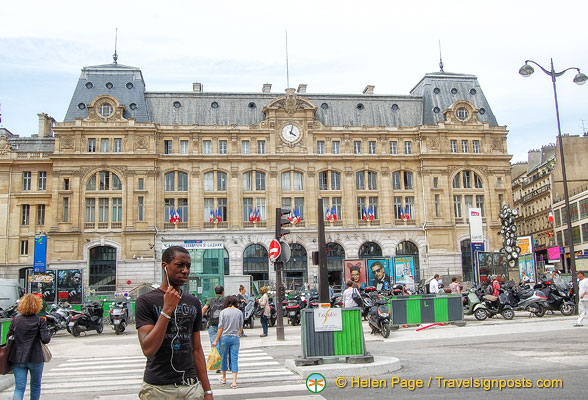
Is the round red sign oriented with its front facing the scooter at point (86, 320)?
no

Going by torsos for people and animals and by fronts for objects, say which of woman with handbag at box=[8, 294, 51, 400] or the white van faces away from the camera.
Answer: the woman with handbag

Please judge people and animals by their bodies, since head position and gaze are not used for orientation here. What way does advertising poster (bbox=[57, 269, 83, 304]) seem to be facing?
toward the camera

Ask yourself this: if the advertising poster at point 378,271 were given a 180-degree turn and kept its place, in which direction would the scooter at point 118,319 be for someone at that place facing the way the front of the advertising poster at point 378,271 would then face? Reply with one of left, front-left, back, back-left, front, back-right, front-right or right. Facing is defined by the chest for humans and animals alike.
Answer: back-left

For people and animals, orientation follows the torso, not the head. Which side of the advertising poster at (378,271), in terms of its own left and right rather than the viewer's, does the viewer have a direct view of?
front

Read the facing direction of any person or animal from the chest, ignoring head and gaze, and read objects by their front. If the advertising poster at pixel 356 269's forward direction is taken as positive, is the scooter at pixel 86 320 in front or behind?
in front

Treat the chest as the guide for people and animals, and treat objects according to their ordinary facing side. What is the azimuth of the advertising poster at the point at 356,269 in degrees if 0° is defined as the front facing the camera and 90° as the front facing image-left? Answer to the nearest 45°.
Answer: approximately 0°

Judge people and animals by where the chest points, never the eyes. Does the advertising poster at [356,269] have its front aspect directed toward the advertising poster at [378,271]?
no

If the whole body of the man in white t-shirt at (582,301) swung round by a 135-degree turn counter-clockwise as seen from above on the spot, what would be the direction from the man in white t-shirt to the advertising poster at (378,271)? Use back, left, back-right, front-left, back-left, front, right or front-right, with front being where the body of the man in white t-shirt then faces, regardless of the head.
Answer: back

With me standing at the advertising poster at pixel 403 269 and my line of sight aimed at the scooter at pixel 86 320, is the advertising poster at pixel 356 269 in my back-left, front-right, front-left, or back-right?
front-right

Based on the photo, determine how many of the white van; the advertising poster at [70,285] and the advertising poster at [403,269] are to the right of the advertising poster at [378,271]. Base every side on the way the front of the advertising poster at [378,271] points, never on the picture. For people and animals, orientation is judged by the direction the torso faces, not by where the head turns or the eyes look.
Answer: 2

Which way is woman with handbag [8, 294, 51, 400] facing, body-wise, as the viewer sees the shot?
away from the camera

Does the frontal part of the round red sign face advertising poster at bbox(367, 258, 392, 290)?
no

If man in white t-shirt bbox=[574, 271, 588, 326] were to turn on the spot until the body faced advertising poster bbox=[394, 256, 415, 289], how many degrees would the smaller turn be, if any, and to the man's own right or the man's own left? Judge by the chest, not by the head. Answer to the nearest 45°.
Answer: approximately 45° to the man's own right

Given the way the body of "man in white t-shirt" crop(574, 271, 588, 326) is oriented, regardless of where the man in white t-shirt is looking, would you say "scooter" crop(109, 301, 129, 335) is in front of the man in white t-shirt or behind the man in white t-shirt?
in front

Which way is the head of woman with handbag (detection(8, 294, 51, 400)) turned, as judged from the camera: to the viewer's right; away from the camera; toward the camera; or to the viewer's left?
away from the camera

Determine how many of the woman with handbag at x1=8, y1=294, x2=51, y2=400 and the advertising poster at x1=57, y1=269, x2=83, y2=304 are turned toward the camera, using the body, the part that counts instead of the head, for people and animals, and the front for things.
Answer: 1

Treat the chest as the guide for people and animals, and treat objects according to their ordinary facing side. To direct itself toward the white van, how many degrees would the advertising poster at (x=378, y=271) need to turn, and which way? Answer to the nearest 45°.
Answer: approximately 90° to its right
